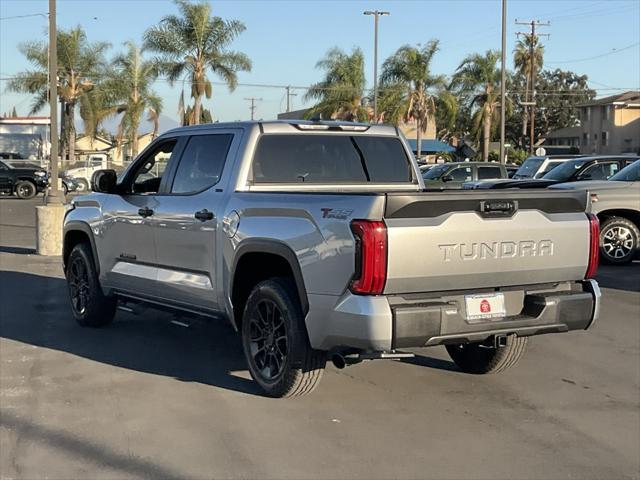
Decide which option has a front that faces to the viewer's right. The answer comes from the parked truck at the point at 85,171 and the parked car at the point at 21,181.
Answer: the parked car at the point at 21,181

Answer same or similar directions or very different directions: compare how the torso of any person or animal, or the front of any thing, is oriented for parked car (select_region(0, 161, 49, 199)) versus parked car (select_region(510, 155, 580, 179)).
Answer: very different directions

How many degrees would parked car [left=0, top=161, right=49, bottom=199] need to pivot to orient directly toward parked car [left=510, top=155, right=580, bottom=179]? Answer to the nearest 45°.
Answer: approximately 45° to its right

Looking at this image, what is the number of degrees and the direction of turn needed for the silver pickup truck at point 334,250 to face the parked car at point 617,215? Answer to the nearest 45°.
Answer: approximately 90° to its right

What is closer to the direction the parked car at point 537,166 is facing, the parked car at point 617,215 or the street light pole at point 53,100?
the street light pole

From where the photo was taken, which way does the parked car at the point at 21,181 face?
to the viewer's right

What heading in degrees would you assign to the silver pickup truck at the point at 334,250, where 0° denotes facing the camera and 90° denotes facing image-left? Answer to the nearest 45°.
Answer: approximately 135°

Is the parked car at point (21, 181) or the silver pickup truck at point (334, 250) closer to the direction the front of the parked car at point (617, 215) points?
the silver pickup truck

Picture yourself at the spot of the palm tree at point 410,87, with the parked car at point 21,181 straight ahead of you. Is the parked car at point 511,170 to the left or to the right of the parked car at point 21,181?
left
